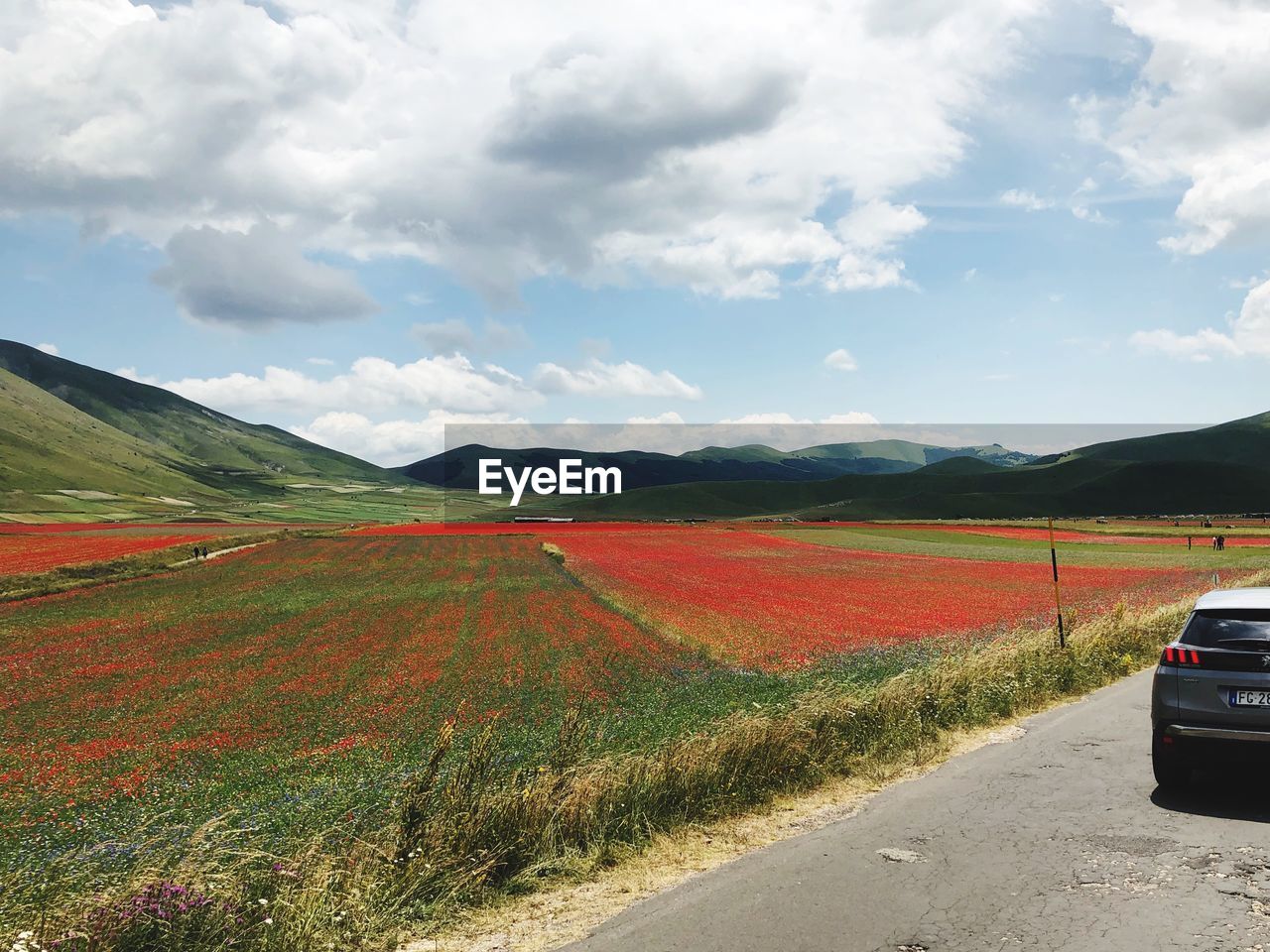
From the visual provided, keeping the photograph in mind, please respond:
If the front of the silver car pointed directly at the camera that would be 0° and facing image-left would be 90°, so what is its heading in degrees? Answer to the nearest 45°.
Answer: approximately 180°
